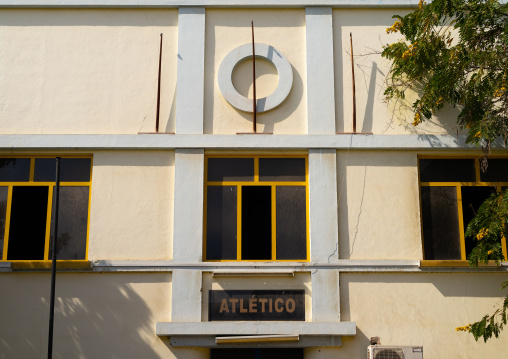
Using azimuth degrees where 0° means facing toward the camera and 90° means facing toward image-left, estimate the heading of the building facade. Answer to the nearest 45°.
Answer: approximately 0°
